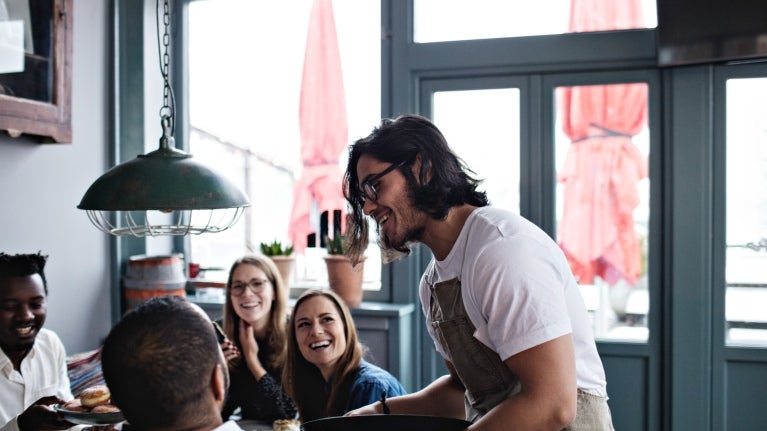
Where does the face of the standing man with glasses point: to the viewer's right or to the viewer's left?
to the viewer's left

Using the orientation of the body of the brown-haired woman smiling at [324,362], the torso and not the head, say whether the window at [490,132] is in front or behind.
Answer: behind

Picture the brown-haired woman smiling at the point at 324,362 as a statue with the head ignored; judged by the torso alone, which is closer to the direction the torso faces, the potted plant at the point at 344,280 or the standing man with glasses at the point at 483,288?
the standing man with glasses

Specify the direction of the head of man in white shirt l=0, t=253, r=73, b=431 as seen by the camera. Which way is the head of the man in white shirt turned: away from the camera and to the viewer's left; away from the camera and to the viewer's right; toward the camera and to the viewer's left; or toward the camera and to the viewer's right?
toward the camera and to the viewer's right

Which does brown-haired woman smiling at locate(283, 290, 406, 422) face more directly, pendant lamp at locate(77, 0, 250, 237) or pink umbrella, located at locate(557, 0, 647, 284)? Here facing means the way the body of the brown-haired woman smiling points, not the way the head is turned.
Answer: the pendant lamp

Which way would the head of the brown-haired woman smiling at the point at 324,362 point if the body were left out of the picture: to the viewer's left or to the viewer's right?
to the viewer's right

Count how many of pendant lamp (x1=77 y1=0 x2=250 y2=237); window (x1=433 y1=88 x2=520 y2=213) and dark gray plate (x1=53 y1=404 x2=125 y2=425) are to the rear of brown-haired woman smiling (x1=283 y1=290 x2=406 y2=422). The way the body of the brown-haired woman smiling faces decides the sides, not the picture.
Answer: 1

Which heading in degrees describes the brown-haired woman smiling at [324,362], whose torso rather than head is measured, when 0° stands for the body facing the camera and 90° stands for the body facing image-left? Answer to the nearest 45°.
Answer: approximately 45°

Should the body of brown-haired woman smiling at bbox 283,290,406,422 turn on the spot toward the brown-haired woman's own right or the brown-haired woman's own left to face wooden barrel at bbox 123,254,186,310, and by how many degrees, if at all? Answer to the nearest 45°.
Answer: approximately 90° to the brown-haired woman's own right

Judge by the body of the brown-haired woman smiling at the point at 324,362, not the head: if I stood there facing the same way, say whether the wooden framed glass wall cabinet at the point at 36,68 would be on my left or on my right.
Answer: on my right

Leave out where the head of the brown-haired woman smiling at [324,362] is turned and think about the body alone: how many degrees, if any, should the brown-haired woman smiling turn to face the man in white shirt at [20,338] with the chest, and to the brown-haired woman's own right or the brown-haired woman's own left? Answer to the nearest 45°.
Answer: approximately 45° to the brown-haired woman's own right

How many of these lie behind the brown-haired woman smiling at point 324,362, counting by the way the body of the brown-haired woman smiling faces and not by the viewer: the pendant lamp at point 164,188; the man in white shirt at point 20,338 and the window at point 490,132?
1
